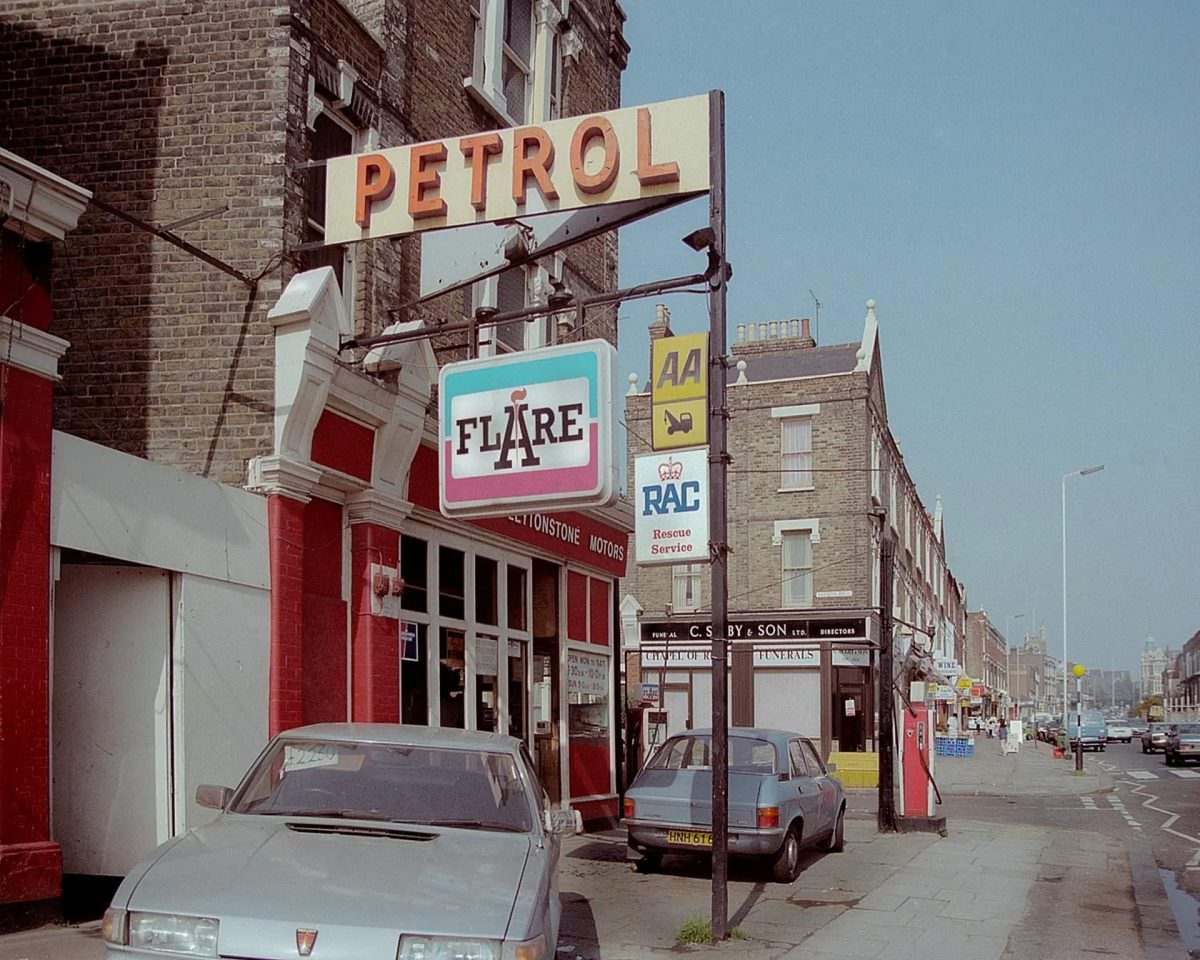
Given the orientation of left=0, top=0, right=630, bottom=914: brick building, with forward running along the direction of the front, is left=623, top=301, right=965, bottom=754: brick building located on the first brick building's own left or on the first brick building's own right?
on the first brick building's own left

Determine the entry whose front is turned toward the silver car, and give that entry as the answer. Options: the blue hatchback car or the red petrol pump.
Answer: the red petrol pump

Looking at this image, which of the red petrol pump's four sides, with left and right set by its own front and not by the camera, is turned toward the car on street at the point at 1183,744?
back

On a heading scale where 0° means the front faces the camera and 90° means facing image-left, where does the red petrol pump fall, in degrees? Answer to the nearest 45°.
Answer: approximately 0°

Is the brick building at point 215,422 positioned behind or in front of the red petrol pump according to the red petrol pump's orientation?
in front

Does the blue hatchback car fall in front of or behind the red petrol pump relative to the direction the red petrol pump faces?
in front

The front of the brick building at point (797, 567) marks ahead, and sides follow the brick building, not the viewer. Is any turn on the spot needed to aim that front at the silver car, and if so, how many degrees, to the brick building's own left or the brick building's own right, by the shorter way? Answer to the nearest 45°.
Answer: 0° — it already faces it

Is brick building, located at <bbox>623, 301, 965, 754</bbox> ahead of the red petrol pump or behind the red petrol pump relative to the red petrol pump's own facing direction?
behind

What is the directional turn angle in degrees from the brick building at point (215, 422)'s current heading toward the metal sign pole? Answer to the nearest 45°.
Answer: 0° — it already faces it

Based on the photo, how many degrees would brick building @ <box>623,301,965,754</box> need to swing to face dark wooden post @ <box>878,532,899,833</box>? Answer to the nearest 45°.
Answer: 0° — it already faces it

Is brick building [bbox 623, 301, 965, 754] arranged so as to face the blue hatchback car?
yes
